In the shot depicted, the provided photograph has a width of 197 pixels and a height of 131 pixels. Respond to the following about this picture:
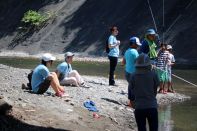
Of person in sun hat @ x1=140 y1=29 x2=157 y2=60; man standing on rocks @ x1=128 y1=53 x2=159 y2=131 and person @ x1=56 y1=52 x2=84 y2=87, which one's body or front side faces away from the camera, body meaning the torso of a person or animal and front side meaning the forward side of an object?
the man standing on rocks

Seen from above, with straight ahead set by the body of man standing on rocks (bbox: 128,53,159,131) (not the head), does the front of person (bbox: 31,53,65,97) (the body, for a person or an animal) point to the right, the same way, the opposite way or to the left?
to the right

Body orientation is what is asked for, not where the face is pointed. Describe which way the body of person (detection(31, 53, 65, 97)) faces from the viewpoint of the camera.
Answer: to the viewer's right

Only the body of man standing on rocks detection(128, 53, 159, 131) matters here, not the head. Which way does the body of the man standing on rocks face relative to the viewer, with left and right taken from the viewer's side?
facing away from the viewer

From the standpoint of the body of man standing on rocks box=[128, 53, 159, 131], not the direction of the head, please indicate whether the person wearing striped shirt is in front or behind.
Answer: in front

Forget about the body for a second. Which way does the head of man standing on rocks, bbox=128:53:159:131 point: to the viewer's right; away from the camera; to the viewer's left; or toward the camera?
away from the camera

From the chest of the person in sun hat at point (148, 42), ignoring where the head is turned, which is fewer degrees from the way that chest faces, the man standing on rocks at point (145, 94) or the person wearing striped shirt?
the man standing on rocks
